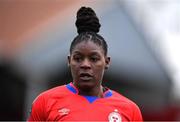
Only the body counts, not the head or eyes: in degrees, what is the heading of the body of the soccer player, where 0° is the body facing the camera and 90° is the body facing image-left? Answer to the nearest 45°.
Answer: approximately 0°
